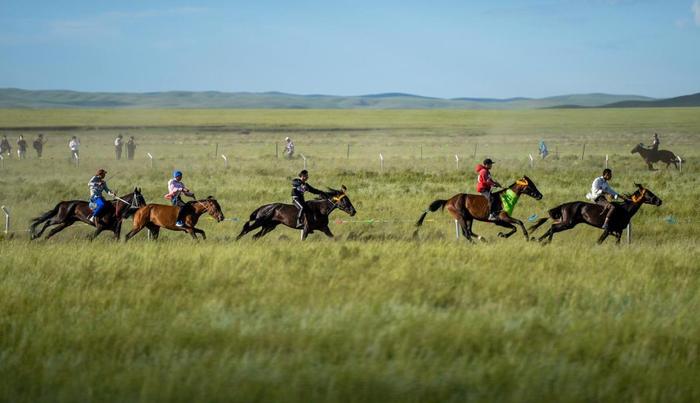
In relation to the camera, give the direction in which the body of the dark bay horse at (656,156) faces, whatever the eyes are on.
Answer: to the viewer's left

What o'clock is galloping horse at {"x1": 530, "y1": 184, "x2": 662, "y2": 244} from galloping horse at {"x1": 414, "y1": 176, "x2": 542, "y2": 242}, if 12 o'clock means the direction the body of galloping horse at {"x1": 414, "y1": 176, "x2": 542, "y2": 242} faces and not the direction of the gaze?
galloping horse at {"x1": 530, "y1": 184, "x2": 662, "y2": 244} is roughly at 12 o'clock from galloping horse at {"x1": 414, "y1": 176, "x2": 542, "y2": 242}.

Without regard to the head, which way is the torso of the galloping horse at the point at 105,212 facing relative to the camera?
to the viewer's right

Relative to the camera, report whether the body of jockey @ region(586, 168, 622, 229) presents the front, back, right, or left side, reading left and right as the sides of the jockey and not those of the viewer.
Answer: right

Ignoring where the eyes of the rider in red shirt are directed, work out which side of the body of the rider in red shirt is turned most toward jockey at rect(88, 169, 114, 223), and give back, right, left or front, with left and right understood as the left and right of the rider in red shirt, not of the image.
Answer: back

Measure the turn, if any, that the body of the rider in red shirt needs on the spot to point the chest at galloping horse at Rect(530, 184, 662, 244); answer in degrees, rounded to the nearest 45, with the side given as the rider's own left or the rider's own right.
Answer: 0° — they already face it

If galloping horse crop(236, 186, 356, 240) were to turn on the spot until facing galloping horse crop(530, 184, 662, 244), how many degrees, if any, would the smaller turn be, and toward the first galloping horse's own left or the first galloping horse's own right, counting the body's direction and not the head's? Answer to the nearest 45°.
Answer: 0° — it already faces it

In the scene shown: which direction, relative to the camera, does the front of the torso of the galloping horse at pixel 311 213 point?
to the viewer's right

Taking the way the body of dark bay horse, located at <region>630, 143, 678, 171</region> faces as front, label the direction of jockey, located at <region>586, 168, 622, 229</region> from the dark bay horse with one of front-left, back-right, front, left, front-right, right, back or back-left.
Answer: left

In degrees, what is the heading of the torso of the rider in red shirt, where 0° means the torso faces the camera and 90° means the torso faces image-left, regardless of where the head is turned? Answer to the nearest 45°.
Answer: approximately 270°

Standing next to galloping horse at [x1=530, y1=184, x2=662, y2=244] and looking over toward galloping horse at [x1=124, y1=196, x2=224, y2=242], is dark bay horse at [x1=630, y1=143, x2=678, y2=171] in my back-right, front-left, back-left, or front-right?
back-right

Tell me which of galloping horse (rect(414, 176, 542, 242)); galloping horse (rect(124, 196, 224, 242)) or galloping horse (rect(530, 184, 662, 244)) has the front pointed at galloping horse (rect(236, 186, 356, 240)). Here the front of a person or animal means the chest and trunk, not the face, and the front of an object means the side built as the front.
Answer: galloping horse (rect(124, 196, 224, 242))

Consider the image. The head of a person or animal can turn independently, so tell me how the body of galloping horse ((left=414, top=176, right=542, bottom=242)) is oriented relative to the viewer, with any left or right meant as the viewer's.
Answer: facing to the right of the viewer

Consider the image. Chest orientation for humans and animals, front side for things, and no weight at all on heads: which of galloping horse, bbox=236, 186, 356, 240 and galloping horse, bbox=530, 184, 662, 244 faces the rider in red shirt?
galloping horse, bbox=236, 186, 356, 240

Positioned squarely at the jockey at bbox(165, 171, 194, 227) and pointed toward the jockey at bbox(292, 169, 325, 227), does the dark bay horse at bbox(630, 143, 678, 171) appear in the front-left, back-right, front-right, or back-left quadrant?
front-left

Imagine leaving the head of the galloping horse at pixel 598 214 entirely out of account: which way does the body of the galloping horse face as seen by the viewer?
to the viewer's right

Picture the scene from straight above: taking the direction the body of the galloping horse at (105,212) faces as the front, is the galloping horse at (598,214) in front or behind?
in front

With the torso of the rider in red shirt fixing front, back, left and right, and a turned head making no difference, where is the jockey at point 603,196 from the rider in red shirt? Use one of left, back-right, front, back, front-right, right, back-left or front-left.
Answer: front
